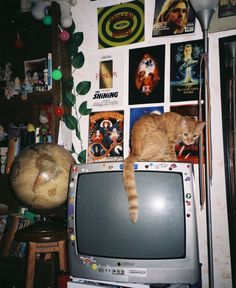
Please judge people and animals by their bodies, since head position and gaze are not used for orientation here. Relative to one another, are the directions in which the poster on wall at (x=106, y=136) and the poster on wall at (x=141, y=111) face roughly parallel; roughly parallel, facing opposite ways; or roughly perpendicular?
roughly parallel

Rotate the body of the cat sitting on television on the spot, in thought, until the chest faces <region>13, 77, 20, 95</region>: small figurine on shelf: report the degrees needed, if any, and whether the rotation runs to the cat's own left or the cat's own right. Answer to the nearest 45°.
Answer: approximately 180°

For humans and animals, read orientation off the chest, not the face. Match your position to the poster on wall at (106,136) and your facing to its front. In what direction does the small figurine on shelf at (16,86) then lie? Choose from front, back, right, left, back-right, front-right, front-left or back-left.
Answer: right

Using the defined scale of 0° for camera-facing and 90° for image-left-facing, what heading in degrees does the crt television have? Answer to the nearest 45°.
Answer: approximately 0°

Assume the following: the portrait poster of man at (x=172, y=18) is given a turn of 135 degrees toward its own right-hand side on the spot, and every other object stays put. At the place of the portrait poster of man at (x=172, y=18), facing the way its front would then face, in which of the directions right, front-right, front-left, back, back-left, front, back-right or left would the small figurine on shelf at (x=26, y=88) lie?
front-left

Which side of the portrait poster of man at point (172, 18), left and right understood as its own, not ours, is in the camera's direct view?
front

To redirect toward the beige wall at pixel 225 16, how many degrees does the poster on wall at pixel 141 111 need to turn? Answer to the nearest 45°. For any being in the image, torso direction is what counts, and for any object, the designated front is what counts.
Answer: approximately 45° to its left

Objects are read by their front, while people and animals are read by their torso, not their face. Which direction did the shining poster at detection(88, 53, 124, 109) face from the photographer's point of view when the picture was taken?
facing the viewer

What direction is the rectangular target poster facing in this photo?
toward the camera

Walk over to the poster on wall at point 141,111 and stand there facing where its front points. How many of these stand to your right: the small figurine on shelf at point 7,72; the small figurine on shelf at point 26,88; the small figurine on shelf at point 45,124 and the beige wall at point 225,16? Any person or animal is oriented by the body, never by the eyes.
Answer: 3
